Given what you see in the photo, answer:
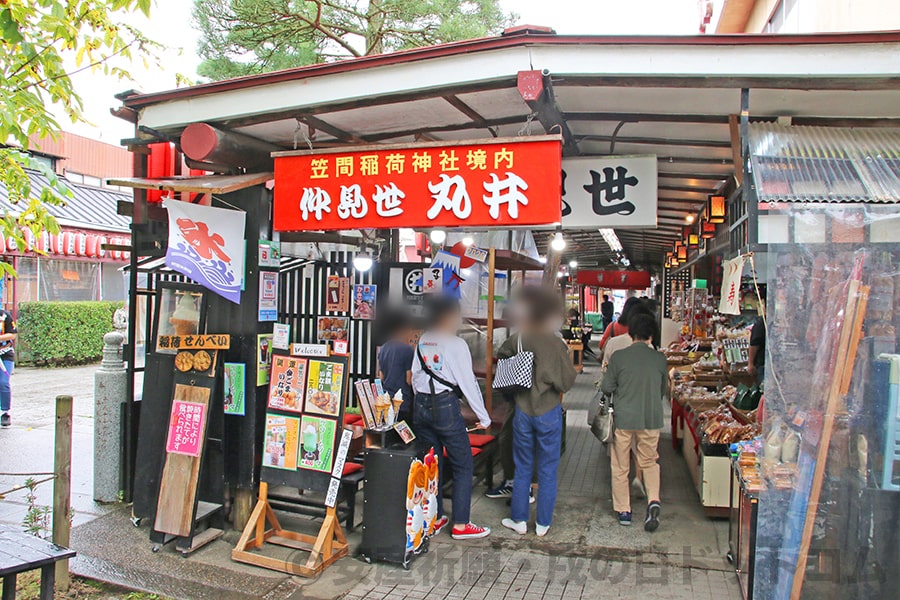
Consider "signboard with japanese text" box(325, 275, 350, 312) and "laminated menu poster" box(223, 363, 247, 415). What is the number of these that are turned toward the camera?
2

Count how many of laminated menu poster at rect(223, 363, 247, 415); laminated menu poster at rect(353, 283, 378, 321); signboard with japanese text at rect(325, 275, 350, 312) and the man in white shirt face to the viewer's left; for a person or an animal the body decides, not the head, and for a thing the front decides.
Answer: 0

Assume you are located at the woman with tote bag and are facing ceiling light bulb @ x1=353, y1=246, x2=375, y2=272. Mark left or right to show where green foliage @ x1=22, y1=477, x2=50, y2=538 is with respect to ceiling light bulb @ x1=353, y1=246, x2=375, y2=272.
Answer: left

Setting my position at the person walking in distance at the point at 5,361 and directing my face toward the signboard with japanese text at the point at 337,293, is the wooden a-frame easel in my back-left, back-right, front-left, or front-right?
front-right

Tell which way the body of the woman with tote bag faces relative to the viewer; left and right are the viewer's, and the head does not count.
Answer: facing away from the viewer and to the left of the viewer

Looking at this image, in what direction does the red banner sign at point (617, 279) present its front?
toward the camera

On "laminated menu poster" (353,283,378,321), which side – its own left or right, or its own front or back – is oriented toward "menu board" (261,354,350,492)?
front

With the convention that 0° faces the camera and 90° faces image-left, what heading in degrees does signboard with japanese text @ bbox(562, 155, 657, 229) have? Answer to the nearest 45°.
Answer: approximately 0°

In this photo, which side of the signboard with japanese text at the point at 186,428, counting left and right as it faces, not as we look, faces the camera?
front

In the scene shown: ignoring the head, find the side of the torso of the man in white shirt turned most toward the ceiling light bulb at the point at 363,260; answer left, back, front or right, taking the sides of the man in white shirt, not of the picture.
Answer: left

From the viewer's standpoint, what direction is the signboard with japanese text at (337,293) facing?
toward the camera

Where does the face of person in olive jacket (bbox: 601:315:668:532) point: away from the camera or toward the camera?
away from the camera

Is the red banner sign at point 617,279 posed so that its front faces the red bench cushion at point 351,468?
yes

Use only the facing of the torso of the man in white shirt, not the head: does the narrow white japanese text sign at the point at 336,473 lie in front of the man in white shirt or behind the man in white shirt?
behind

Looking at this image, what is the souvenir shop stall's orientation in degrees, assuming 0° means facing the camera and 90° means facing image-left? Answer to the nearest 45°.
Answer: approximately 90°
